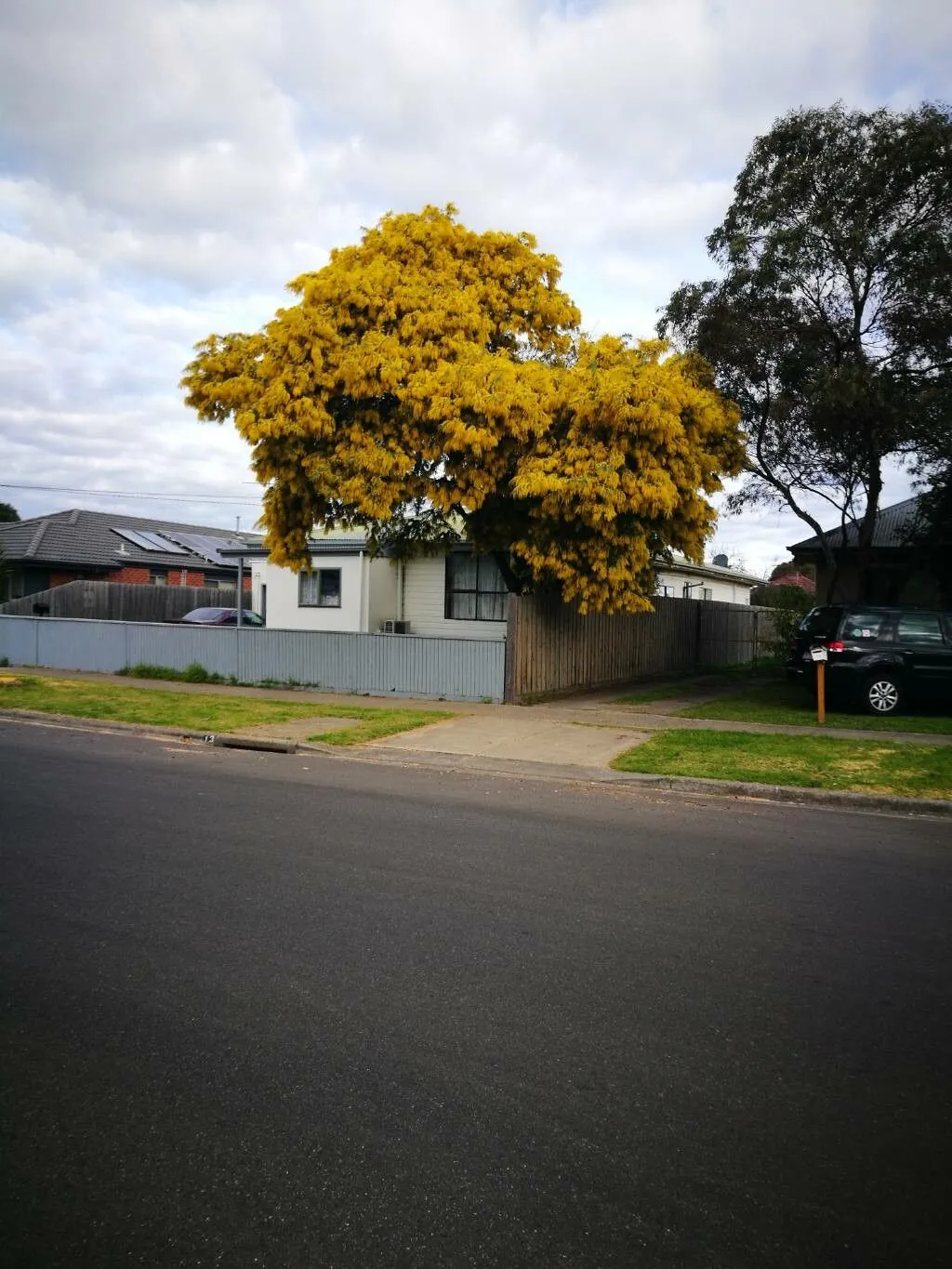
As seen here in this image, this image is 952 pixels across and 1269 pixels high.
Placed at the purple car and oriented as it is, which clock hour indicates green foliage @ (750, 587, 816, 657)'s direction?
The green foliage is roughly at 8 o'clock from the purple car.

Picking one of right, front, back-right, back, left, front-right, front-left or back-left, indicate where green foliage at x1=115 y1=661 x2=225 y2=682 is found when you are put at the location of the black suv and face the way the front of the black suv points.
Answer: back-left

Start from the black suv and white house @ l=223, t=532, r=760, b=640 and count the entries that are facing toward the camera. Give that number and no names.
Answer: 1

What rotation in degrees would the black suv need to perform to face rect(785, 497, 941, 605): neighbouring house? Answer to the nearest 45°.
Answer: approximately 45° to its left

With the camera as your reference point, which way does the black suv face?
facing away from the viewer and to the right of the viewer

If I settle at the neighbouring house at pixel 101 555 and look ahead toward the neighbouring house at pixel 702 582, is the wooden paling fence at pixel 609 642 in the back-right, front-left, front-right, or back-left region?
front-right

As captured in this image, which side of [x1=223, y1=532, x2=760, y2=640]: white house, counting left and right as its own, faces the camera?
front

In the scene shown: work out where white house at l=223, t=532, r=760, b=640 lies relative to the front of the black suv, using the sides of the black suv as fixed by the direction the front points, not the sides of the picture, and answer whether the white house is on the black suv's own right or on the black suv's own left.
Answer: on the black suv's own left

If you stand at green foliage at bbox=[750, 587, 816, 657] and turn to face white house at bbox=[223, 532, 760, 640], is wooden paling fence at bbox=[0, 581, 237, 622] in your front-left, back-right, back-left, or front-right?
front-right

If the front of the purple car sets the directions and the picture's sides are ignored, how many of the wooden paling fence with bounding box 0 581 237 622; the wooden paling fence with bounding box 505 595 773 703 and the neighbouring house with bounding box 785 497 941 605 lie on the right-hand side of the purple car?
1

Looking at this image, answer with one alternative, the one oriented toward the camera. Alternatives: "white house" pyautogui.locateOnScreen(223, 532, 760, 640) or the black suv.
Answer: the white house

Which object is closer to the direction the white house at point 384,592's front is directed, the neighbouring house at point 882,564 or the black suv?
the black suv

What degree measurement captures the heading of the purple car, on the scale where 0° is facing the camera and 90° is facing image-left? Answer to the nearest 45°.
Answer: approximately 45°
